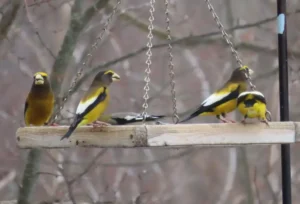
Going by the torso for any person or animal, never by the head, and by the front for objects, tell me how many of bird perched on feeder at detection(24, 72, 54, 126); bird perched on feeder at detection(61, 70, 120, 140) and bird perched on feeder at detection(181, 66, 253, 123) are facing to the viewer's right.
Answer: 2

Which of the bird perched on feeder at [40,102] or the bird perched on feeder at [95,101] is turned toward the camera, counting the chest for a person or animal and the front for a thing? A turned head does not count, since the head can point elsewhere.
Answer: the bird perched on feeder at [40,102]

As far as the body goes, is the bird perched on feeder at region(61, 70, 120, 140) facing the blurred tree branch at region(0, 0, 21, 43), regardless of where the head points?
no

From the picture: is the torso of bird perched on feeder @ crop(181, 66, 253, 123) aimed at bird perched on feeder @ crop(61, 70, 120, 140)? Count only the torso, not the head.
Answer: no

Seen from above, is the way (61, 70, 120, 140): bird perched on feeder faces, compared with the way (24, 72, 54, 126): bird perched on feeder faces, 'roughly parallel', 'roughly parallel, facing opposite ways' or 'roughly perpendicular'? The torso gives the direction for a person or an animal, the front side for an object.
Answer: roughly perpendicular

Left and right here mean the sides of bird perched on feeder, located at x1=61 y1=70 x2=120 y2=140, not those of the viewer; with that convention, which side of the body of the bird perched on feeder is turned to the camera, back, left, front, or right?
right

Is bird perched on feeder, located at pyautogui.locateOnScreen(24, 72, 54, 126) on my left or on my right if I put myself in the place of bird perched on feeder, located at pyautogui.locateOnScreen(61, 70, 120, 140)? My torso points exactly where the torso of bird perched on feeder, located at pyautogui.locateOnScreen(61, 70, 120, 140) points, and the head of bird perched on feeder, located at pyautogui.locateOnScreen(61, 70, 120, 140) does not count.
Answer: on my left

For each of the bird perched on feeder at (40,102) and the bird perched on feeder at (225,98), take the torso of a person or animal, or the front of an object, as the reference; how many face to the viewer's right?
1

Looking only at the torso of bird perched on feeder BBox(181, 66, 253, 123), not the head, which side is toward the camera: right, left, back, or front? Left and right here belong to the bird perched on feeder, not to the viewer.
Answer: right

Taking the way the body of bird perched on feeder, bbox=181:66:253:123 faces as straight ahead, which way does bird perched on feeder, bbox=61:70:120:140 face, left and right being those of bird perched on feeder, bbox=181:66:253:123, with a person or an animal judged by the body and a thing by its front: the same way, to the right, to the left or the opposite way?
the same way

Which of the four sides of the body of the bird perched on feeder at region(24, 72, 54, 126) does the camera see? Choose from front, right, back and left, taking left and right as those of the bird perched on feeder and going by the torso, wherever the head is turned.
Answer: front

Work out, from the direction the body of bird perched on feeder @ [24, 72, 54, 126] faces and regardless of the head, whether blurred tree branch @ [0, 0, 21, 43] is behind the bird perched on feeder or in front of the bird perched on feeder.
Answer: behind
